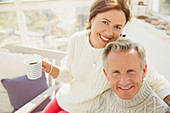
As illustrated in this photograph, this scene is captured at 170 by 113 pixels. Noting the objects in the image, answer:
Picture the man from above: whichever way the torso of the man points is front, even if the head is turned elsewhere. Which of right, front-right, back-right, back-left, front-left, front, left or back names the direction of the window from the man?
back-right

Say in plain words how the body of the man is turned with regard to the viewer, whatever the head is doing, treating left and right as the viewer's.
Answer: facing the viewer

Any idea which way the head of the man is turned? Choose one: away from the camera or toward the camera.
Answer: toward the camera
